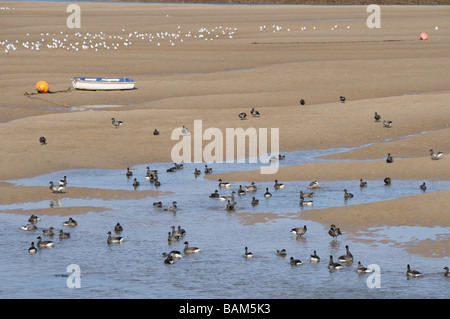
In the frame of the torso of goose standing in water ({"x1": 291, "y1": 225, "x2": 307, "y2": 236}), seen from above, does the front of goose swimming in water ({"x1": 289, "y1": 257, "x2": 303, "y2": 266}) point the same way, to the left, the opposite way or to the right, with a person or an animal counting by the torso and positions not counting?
the opposite way

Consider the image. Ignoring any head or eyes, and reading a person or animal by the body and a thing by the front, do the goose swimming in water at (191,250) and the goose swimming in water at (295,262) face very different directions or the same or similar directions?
same or similar directions

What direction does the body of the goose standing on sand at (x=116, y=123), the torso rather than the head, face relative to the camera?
to the viewer's left

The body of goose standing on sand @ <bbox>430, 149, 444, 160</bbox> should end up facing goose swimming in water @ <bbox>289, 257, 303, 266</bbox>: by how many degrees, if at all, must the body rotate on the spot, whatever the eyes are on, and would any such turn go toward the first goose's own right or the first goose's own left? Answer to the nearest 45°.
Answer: approximately 90° to the first goose's own left

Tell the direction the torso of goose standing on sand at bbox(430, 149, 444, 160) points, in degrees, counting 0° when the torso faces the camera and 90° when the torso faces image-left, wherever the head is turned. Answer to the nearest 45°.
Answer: approximately 90°

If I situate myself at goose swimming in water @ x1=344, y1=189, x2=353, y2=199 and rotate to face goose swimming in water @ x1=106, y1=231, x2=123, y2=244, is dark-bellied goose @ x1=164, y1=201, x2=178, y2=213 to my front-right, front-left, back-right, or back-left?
front-right

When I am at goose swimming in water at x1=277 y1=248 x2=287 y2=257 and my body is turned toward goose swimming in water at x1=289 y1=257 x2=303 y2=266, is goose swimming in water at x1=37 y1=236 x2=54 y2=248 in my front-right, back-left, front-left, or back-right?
back-right

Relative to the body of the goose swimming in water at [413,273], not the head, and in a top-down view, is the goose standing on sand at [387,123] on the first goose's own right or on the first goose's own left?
on the first goose's own right

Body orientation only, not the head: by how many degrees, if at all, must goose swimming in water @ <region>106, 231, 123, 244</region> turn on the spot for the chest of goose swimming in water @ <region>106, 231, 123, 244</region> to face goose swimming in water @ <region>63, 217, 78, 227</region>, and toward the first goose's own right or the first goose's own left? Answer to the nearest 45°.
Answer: approximately 45° to the first goose's own right

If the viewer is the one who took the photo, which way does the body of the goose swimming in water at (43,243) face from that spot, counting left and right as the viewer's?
facing to the left of the viewer
